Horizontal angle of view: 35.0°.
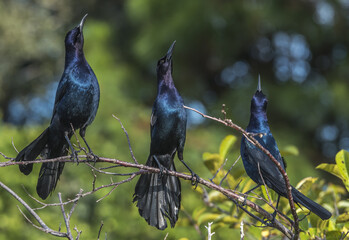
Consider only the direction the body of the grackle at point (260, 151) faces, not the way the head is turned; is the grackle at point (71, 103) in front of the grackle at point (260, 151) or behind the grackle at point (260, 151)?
in front

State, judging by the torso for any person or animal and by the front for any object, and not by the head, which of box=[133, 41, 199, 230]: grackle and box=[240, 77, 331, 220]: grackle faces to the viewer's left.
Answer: box=[240, 77, 331, 220]: grackle

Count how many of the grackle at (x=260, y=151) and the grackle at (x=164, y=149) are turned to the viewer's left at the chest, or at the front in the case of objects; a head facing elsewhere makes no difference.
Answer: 1

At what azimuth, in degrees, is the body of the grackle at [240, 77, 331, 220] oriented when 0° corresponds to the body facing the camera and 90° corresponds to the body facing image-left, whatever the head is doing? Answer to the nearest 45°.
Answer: approximately 90°

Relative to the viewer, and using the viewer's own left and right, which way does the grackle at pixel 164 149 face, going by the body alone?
facing the viewer and to the right of the viewer

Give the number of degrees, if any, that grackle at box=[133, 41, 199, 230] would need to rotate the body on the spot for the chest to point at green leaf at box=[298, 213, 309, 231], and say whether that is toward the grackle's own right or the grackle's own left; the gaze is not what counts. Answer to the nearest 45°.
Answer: approximately 45° to the grackle's own left
